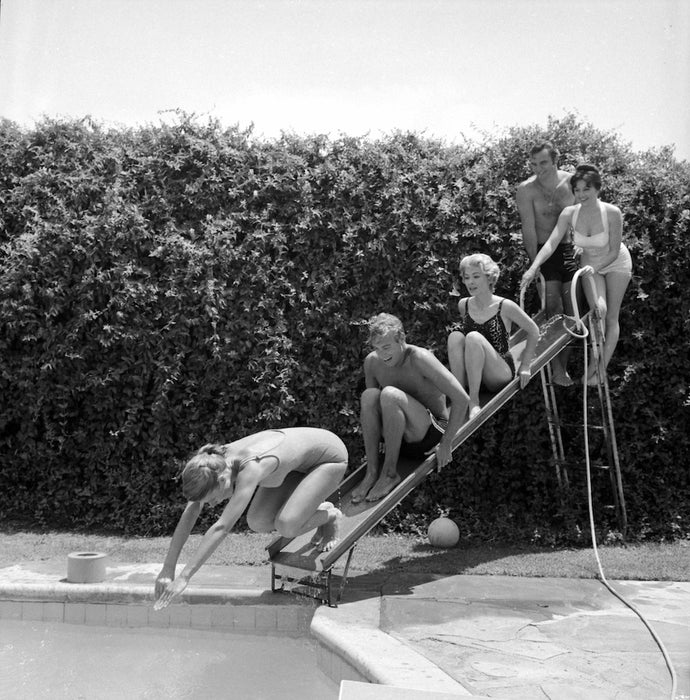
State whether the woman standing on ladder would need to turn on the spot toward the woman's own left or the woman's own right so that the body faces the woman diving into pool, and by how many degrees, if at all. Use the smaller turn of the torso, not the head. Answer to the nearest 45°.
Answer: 0° — they already face them

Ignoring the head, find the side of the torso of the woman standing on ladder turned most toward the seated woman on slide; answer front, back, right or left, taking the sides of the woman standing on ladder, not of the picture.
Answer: front

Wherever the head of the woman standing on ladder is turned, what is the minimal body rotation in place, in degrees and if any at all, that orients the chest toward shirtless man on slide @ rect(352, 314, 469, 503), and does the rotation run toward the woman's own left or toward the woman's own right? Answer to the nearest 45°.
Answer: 0° — they already face them

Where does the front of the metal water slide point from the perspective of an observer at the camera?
facing the viewer and to the left of the viewer

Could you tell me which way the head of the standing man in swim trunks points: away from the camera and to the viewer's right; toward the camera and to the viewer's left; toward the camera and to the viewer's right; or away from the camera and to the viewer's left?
toward the camera and to the viewer's left

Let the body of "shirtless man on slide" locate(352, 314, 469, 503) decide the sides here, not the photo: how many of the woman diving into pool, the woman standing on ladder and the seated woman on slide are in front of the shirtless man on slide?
1

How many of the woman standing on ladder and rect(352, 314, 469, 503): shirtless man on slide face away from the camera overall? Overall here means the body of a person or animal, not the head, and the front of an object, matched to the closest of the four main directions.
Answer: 0

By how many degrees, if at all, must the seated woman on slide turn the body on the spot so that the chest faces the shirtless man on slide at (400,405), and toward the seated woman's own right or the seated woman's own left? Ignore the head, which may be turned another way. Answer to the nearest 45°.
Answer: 0° — they already face them

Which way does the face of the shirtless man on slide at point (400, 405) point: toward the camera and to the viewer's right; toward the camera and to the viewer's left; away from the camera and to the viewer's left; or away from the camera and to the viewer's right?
toward the camera and to the viewer's left

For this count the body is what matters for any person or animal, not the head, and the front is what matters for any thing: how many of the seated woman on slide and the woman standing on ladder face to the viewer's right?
0
